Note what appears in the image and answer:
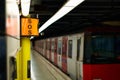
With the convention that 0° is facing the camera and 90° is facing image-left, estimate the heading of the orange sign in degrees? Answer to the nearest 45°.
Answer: approximately 0°

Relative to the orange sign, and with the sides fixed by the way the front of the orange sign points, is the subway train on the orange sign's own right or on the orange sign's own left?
on the orange sign's own left
